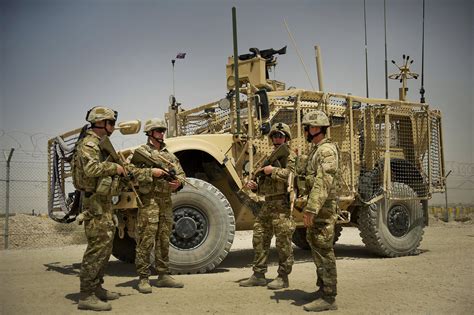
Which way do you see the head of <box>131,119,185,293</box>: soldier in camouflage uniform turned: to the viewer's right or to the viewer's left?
to the viewer's right

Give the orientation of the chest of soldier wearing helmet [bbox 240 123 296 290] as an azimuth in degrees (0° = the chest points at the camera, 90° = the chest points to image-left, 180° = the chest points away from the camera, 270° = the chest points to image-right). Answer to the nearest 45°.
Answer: approximately 45°

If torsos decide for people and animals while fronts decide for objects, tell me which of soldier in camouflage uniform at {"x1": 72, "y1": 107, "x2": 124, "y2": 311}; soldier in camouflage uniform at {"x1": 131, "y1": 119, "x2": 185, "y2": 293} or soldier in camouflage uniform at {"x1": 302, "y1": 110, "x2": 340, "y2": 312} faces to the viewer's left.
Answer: soldier in camouflage uniform at {"x1": 302, "y1": 110, "x2": 340, "y2": 312}

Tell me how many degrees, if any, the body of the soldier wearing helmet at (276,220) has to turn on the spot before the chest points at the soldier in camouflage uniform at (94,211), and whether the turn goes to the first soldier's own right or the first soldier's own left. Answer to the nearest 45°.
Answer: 0° — they already face them

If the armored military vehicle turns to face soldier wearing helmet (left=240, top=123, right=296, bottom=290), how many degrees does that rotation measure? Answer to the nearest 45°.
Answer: approximately 45° to its left

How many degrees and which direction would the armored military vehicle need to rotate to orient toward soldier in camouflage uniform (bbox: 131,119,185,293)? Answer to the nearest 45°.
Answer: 0° — it already faces them

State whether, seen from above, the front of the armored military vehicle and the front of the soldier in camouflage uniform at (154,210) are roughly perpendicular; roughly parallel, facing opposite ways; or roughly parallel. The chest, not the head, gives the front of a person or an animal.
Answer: roughly perpendicular

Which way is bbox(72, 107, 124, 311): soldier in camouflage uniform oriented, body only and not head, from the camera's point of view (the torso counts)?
to the viewer's right

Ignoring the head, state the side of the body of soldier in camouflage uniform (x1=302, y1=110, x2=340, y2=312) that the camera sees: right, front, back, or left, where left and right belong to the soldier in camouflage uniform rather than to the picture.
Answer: left
